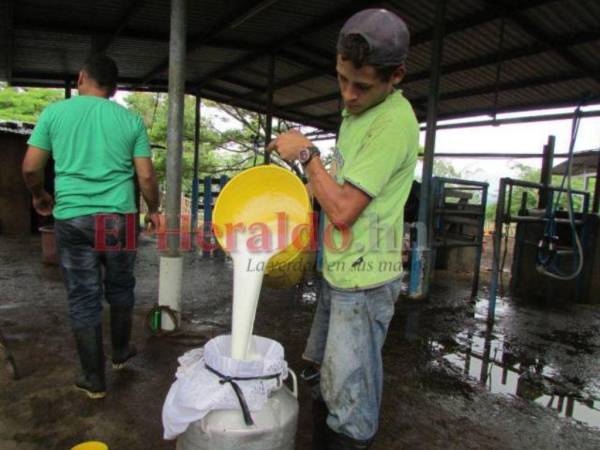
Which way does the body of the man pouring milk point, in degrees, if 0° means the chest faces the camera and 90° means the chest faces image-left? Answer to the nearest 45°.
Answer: approximately 90°

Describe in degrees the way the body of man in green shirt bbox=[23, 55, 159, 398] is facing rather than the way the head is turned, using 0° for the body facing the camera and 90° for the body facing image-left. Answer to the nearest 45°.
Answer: approximately 180°

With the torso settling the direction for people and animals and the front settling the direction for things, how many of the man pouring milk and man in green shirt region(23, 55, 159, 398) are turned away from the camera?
1

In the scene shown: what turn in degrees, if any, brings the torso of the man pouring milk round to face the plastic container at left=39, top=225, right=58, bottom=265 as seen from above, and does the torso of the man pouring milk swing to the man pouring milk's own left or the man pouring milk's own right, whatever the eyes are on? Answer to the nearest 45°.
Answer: approximately 45° to the man pouring milk's own right

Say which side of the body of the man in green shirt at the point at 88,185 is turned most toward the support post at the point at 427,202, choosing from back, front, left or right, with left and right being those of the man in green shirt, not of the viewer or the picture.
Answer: right

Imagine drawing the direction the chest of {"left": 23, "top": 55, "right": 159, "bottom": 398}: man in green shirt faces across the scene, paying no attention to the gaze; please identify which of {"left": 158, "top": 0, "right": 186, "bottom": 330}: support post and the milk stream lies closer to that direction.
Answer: the support post

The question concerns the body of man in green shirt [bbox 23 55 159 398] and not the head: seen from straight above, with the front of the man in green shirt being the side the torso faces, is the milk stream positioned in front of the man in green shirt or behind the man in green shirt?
behind

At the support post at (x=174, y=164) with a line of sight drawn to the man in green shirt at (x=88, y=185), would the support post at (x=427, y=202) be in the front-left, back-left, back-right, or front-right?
back-left
